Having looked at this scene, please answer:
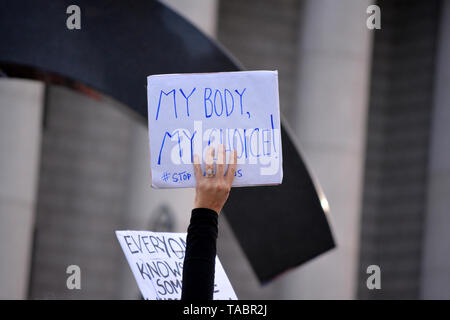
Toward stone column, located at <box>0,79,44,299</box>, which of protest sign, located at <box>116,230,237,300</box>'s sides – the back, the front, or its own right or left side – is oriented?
back

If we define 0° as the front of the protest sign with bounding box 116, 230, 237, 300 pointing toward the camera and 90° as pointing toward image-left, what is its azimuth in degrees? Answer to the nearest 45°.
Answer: approximately 0°

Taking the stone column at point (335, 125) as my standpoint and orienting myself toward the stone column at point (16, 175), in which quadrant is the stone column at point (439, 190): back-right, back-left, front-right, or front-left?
back-right

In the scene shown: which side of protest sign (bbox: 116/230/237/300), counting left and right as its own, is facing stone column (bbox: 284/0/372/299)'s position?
back
